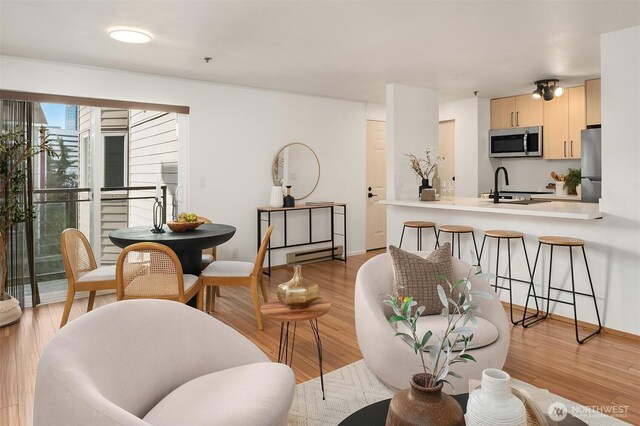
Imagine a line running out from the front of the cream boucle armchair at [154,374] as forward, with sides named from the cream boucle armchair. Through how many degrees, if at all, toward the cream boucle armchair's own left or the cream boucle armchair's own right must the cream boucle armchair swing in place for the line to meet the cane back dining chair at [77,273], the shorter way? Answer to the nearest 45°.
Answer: approximately 135° to the cream boucle armchair's own left

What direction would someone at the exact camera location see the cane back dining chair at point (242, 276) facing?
facing to the left of the viewer

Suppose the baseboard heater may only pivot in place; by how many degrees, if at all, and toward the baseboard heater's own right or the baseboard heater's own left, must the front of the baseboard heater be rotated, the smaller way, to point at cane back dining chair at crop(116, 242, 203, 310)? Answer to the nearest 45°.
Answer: approximately 45° to the baseboard heater's own right

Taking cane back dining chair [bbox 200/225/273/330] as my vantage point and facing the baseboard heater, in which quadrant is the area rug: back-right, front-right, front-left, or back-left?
back-right

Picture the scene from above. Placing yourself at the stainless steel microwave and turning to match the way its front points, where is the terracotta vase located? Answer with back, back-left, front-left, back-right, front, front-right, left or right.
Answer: front-left

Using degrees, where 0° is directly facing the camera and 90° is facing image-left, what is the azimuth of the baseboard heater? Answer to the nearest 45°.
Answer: approximately 315°

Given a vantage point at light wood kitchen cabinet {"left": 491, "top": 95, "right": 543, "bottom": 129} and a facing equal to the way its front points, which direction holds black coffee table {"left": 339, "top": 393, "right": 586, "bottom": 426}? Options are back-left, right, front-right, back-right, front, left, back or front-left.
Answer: front-left

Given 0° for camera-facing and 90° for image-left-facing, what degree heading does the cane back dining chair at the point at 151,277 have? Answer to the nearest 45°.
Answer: approximately 225°

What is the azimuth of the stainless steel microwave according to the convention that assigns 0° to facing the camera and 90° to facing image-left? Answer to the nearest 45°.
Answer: approximately 45°

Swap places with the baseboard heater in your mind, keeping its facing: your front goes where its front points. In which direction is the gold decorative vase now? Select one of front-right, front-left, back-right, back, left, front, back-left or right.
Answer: front-right

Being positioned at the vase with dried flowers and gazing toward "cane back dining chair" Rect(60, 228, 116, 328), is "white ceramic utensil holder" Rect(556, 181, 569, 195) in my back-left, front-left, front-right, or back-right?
back-left
